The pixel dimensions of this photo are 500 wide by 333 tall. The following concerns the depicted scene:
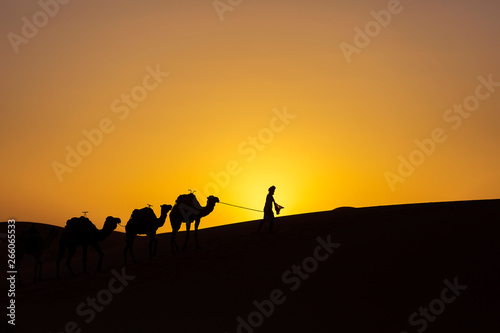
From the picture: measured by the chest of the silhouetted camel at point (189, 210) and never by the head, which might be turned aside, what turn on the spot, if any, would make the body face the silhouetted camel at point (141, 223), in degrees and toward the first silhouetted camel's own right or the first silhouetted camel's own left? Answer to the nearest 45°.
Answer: approximately 180°

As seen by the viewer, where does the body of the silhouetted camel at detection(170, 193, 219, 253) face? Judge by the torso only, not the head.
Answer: to the viewer's right
